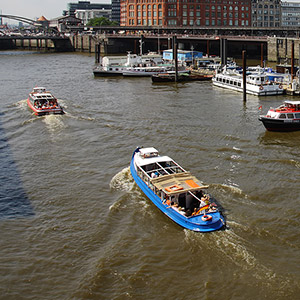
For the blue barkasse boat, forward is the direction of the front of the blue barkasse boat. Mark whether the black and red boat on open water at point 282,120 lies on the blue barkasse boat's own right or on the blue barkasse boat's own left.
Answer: on the blue barkasse boat's own right

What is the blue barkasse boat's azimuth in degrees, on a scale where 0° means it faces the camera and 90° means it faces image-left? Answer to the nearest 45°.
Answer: approximately 135°
